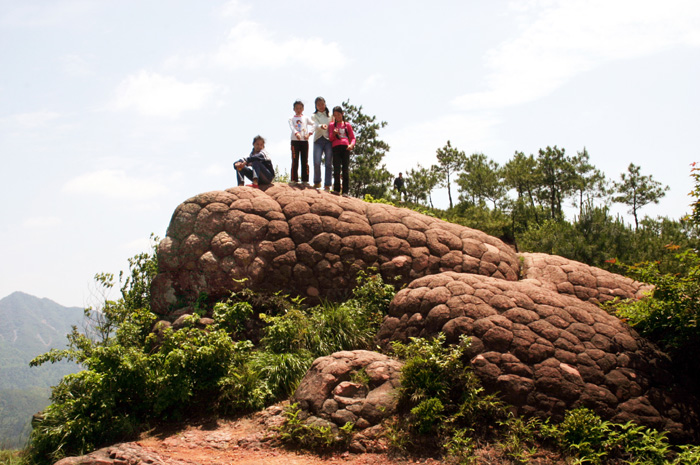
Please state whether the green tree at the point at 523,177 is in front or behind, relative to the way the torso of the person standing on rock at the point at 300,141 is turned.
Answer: behind

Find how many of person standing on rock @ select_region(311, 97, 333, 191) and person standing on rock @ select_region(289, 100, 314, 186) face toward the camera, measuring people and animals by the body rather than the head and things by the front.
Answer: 2

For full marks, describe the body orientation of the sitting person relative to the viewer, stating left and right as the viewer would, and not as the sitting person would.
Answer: facing the viewer and to the left of the viewer

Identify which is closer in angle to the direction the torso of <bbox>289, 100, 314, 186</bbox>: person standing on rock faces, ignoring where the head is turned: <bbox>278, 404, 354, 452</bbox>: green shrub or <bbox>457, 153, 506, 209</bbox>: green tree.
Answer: the green shrub

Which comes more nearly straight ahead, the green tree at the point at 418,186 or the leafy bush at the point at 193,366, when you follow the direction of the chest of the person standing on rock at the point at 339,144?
the leafy bush

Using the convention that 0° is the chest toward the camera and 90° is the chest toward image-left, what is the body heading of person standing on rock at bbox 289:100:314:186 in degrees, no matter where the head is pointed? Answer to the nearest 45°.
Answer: approximately 0°

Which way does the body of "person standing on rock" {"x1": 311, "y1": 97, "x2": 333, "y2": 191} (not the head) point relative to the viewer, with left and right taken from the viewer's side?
facing the viewer

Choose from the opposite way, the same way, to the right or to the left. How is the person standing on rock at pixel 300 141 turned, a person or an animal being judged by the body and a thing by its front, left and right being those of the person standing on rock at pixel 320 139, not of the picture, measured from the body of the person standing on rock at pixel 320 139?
the same way

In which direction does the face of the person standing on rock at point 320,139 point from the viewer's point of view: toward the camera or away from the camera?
toward the camera

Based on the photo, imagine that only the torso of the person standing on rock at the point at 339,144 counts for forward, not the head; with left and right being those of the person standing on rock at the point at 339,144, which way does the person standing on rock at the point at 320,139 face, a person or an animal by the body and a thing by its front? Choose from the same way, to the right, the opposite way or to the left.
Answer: the same way

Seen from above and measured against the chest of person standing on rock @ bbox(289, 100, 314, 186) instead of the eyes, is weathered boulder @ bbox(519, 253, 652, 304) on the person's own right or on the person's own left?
on the person's own left

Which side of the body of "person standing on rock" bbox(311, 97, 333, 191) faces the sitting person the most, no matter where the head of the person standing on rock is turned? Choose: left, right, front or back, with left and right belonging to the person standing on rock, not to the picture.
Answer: right
